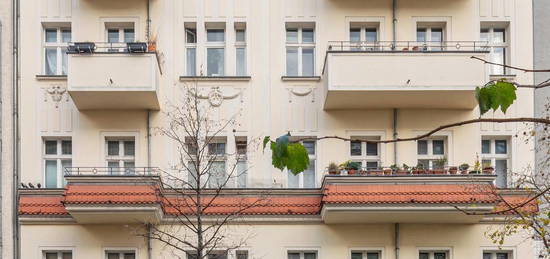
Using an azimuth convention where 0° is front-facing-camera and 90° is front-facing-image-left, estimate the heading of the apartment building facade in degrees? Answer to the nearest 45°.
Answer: approximately 0°
